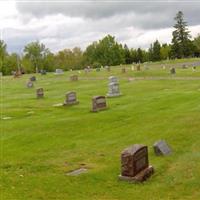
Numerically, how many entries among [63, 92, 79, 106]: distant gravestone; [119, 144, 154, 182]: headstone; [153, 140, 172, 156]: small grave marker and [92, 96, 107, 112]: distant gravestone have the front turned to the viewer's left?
0

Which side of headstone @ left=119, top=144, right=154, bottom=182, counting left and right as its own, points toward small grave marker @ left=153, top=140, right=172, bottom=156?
left

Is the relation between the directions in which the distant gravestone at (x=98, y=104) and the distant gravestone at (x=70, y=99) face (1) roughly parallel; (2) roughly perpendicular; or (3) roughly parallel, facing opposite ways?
roughly parallel

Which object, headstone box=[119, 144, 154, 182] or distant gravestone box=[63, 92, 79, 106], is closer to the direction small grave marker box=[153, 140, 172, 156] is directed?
the headstone

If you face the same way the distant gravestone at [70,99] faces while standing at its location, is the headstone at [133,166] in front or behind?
in front

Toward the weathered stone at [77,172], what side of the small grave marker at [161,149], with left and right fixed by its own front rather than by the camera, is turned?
right

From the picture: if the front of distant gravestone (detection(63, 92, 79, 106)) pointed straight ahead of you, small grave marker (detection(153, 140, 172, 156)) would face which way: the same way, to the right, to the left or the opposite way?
the same way

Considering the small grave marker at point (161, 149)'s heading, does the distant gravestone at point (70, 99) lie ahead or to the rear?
to the rear

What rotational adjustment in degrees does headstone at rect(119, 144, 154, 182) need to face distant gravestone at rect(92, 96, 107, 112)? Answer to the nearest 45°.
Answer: approximately 135° to its left

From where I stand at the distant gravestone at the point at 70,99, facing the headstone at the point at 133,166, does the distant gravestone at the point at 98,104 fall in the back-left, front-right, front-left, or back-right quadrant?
front-left

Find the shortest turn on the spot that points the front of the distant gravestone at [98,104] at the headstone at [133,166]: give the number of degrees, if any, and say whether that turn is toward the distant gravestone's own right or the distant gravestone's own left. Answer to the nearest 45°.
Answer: approximately 45° to the distant gravestone's own right

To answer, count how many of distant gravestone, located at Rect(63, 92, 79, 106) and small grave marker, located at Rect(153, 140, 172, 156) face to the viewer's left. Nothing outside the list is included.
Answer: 0

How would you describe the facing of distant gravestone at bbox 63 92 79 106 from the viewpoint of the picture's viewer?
facing the viewer and to the right of the viewer

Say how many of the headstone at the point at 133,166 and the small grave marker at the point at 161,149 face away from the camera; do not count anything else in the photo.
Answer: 0

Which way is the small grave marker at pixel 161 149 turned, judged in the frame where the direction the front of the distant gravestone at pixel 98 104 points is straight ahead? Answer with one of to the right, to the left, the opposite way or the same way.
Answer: the same way

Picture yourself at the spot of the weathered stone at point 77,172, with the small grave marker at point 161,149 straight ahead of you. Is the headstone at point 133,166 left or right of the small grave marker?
right

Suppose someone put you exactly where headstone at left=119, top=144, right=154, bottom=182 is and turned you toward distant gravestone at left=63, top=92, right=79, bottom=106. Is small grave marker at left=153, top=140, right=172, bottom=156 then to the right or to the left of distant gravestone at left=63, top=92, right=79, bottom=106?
right

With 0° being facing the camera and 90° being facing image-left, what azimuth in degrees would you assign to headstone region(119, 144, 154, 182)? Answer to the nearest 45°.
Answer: approximately 315°

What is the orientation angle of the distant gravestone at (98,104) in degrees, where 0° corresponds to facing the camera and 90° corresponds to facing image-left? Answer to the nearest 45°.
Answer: approximately 315°
